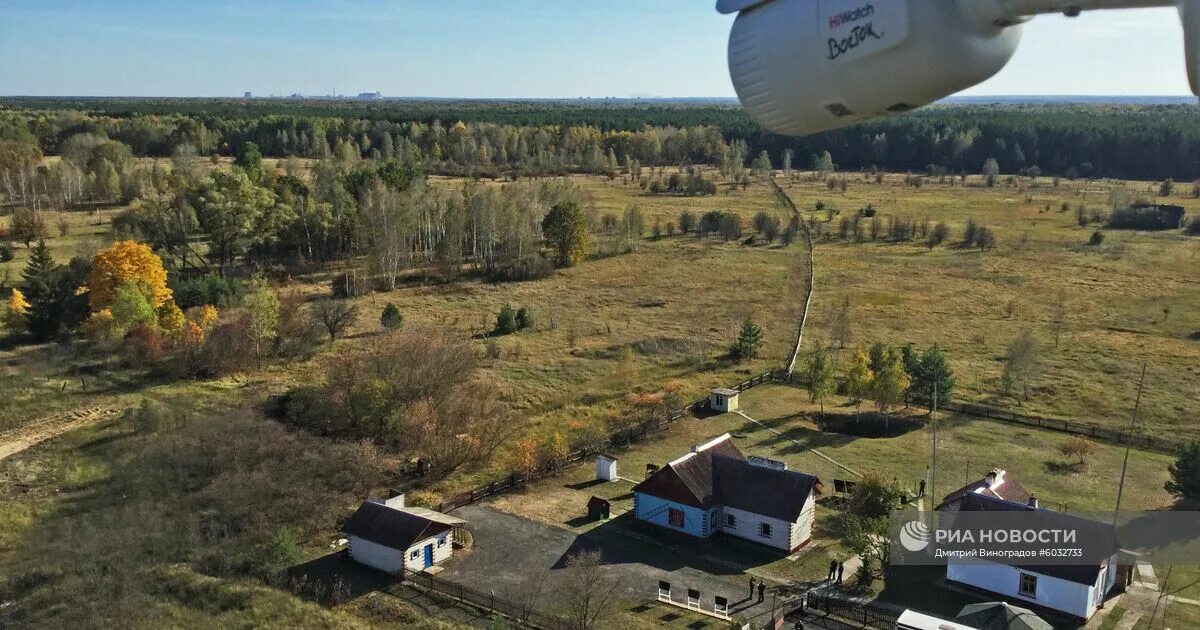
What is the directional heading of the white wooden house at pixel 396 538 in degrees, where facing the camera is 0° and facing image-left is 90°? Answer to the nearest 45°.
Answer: approximately 315°

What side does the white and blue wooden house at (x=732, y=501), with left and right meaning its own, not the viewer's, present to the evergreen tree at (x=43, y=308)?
right

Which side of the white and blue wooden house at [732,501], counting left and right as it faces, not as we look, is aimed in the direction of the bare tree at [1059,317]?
back

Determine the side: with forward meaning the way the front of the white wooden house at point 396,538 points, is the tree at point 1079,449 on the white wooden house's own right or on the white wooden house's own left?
on the white wooden house's own left

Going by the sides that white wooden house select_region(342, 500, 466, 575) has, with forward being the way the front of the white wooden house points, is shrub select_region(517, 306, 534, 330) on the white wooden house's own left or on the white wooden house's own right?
on the white wooden house's own left

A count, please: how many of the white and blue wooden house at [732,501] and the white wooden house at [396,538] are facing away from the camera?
0

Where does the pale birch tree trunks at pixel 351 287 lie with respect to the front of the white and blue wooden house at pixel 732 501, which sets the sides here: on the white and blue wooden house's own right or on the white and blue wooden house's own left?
on the white and blue wooden house's own right

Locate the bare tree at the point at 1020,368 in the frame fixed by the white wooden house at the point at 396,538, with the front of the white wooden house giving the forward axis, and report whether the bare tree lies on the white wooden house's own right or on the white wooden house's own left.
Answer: on the white wooden house's own left

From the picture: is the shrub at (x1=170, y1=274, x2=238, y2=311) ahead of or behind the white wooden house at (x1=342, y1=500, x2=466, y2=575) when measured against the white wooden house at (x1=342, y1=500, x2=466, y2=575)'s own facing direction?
behind

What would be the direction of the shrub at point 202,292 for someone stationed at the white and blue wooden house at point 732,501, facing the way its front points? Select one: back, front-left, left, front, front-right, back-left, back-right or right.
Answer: right

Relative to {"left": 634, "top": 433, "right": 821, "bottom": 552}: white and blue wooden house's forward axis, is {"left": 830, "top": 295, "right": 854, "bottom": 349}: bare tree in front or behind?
behind
